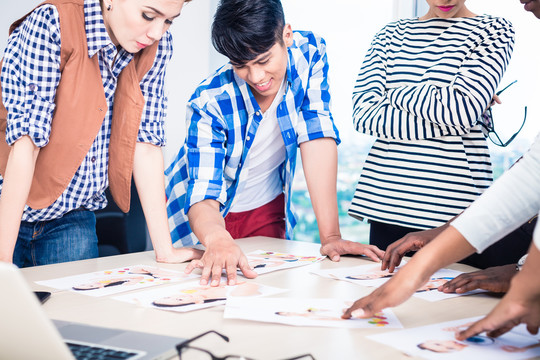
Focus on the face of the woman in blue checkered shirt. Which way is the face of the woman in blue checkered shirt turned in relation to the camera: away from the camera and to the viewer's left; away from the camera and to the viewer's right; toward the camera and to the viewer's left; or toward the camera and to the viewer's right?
toward the camera and to the viewer's right

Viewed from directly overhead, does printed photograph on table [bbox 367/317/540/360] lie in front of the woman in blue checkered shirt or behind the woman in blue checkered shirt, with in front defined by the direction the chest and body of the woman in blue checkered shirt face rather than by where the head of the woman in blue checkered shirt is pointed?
in front

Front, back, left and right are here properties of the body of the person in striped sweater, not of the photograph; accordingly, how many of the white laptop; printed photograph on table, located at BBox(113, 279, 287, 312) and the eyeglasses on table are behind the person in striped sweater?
0

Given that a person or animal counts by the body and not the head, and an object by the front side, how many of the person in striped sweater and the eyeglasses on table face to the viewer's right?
0

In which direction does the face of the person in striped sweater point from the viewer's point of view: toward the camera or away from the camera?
toward the camera

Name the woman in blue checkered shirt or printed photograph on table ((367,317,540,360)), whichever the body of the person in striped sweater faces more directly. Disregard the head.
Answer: the printed photograph on table

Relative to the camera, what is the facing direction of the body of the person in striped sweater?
toward the camera
